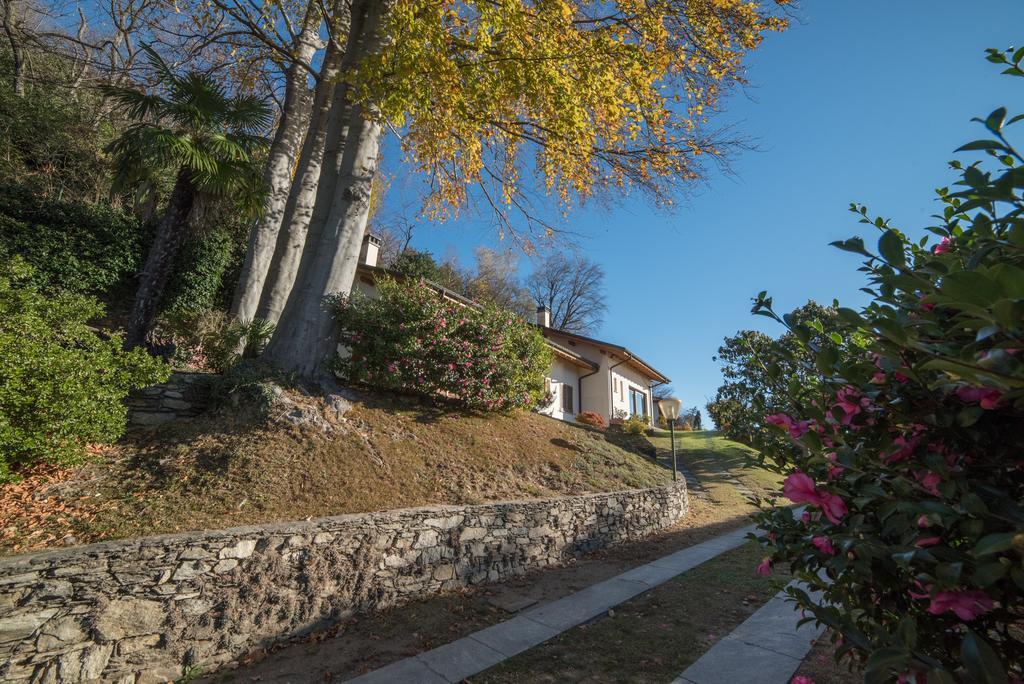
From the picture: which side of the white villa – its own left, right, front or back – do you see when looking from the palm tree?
right

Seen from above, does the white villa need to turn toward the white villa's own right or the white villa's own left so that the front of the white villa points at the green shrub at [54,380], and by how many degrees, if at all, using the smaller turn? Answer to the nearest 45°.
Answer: approximately 90° to the white villa's own right

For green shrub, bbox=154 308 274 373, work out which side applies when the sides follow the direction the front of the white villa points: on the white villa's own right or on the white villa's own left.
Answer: on the white villa's own right

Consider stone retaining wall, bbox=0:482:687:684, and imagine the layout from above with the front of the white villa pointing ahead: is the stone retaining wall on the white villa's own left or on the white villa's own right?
on the white villa's own right

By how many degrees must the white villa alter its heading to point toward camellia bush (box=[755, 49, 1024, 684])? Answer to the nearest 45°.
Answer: approximately 45° to its right

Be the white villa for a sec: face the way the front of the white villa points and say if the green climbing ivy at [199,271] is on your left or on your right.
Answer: on your right

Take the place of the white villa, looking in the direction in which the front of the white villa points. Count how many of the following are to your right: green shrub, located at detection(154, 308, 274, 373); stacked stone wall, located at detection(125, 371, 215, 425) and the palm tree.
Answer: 3

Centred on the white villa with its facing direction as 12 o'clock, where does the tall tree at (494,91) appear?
The tall tree is roughly at 2 o'clock from the white villa.

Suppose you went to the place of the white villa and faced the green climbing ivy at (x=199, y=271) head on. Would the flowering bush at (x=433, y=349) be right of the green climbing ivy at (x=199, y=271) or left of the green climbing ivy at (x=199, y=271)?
left

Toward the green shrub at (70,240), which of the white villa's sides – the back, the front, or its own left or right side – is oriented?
right

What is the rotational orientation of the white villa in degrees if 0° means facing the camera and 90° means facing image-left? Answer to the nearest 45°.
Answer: approximately 315°
